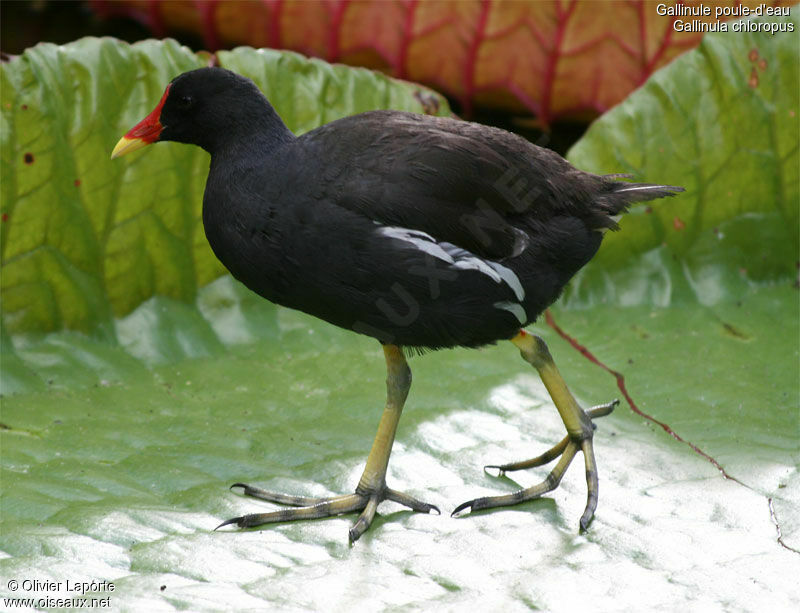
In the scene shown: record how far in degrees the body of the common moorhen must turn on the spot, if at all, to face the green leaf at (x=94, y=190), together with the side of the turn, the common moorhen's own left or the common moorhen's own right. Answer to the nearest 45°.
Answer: approximately 45° to the common moorhen's own right

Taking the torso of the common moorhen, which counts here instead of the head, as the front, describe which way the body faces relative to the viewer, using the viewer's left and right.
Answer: facing to the left of the viewer

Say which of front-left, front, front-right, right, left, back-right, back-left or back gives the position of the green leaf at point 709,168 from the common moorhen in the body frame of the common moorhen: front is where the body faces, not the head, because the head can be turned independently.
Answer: back-right

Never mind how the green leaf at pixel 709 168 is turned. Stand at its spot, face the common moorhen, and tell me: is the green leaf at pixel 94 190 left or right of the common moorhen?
right

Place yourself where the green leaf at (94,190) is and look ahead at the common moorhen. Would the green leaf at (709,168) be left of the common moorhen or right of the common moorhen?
left
